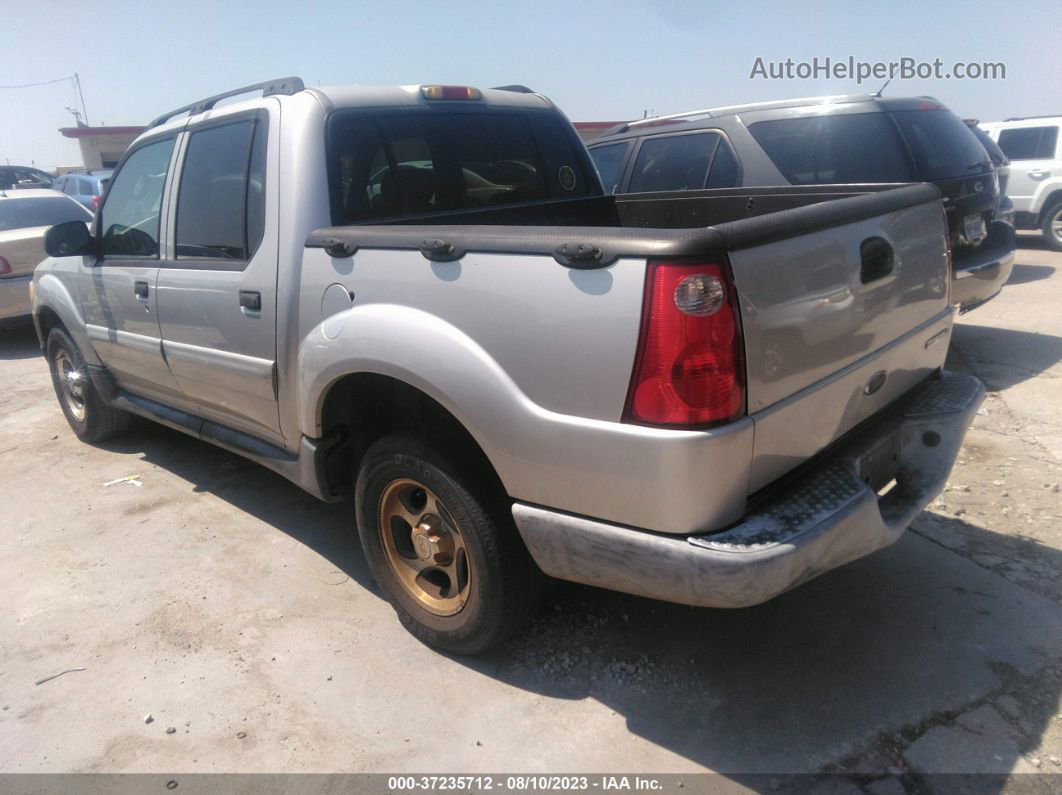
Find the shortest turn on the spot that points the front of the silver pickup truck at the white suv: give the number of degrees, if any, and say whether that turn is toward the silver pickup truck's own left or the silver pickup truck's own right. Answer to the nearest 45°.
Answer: approximately 90° to the silver pickup truck's own right

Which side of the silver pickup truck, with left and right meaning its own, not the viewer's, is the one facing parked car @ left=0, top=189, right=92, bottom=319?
front

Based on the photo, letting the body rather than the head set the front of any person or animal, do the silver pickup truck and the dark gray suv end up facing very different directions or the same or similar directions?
same or similar directions

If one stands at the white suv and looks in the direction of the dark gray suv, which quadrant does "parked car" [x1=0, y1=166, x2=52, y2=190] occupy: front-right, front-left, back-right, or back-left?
front-right

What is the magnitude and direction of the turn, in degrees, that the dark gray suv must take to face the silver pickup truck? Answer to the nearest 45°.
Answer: approximately 135° to its left

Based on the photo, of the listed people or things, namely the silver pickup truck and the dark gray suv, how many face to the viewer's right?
0

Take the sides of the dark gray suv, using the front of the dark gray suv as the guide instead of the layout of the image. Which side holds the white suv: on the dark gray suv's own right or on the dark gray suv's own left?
on the dark gray suv's own right

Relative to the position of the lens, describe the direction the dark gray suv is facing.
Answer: facing away from the viewer and to the left of the viewer

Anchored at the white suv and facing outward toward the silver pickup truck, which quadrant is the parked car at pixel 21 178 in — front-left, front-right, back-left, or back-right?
front-right

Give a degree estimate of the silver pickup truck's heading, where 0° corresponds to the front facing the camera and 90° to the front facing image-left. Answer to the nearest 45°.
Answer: approximately 135°

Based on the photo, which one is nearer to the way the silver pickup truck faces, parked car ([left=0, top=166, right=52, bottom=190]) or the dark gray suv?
the parked car
